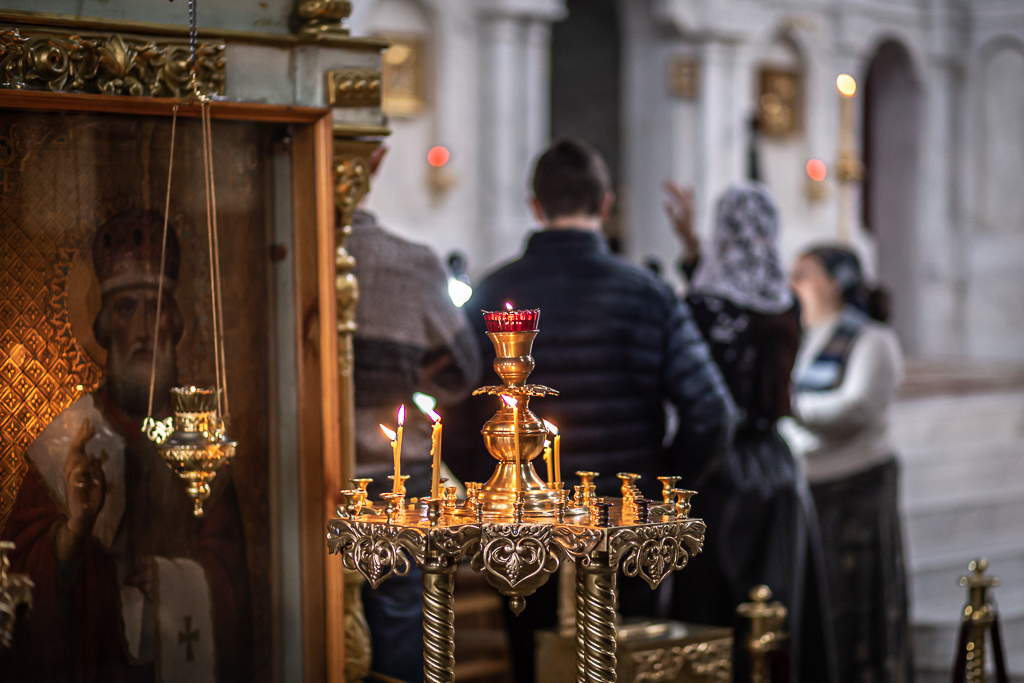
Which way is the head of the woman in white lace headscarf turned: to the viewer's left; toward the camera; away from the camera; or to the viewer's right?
away from the camera

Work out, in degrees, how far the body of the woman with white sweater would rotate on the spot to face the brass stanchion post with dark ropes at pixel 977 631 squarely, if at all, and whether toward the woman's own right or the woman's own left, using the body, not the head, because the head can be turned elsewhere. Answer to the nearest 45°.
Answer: approximately 90° to the woman's own left

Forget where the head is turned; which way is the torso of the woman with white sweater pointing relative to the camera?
to the viewer's left

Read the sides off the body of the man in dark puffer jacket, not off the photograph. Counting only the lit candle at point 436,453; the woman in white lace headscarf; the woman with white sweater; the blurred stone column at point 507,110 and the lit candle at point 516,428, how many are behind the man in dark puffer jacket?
2

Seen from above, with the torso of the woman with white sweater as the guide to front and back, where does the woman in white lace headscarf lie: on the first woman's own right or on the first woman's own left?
on the first woman's own left

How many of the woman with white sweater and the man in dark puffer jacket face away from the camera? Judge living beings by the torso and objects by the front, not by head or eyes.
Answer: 1

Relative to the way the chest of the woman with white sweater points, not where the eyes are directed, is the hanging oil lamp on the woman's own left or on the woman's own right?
on the woman's own left

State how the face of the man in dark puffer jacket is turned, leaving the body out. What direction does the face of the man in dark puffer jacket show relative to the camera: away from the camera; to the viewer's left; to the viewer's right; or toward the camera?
away from the camera

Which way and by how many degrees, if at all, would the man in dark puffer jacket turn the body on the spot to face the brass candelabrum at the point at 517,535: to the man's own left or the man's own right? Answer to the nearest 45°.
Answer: approximately 180°

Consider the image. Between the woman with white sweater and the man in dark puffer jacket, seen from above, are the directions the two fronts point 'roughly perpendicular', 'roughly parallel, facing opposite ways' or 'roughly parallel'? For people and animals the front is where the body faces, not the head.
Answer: roughly perpendicular

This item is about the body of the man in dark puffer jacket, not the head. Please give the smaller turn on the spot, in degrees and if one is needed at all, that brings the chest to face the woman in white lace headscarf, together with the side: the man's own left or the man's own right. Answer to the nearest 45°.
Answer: approximately 45° to the man's own right

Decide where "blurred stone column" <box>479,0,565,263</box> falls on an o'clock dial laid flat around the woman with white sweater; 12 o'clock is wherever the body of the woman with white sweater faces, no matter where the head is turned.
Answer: The blurred stone column is roughly at 2 o'clock from the woman with white sweater.

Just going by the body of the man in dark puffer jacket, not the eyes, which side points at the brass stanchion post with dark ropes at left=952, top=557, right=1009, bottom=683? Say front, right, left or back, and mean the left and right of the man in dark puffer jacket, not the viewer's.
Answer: right

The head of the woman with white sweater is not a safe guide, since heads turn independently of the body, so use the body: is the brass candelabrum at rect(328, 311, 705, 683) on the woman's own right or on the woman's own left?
on the woman's own left

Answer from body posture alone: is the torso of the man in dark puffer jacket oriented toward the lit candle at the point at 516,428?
no

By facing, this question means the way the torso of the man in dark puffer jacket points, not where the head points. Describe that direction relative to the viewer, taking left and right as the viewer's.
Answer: facing away from the viewer
